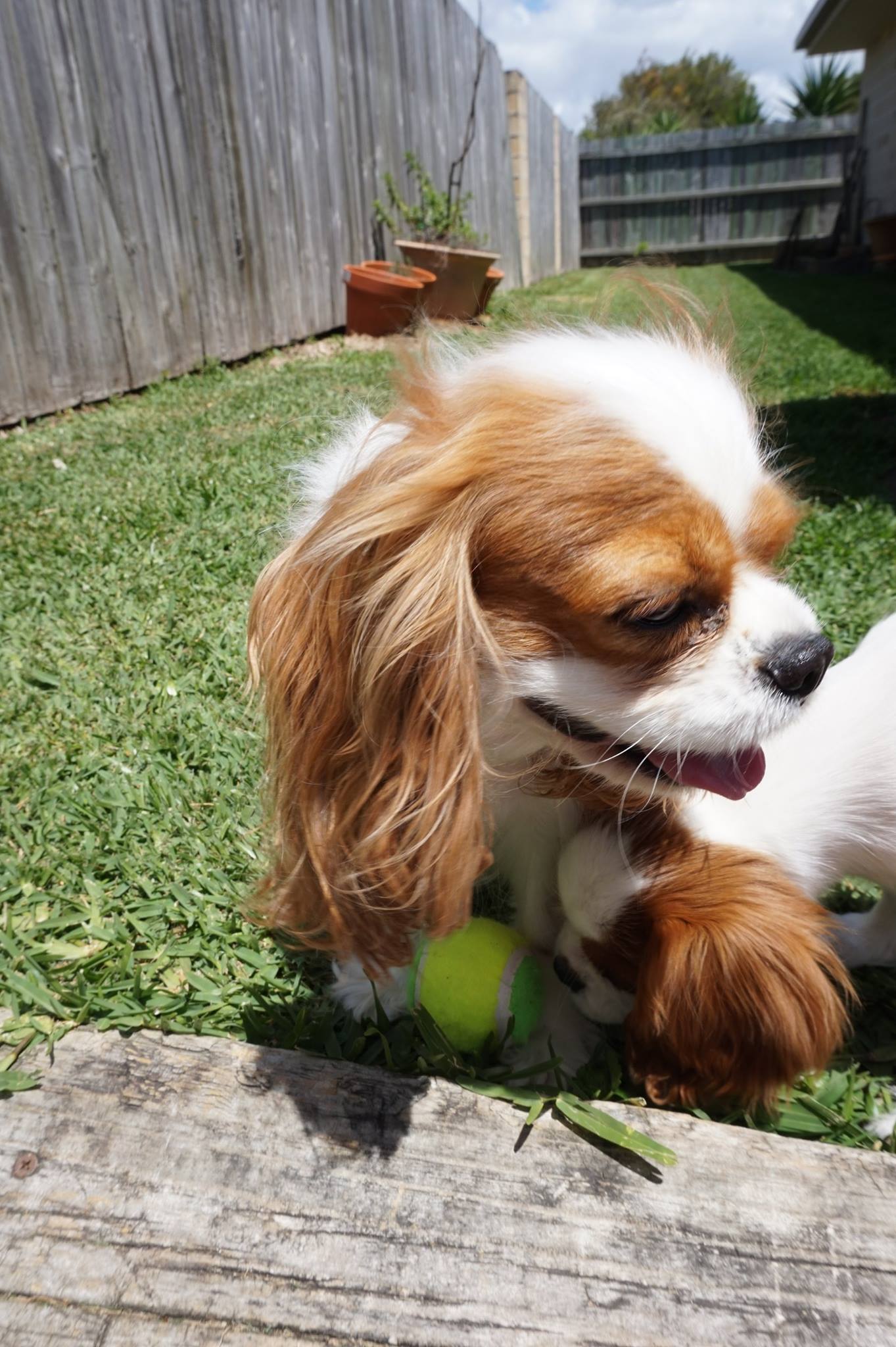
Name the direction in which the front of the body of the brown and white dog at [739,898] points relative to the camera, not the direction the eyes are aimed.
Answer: to the viewer's left

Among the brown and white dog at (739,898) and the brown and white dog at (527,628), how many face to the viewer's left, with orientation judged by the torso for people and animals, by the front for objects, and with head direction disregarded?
1

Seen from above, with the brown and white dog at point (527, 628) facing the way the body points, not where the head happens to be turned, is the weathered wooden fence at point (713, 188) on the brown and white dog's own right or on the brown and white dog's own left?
on the brown and white dog's own left

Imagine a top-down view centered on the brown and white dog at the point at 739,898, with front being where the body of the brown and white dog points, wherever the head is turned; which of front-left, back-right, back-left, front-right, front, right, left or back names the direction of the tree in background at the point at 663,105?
right

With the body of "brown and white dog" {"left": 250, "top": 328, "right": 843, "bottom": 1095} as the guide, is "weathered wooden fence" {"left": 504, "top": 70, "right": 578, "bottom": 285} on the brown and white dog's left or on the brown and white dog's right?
on the brown and white dog's left

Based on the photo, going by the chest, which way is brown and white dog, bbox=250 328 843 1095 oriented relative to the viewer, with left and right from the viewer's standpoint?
facing the viewer and to the right of the viewer

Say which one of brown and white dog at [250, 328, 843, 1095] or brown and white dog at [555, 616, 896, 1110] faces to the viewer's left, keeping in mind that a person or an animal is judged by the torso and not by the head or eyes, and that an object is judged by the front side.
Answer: brown and white dog at [555, 616, 896, 1110]

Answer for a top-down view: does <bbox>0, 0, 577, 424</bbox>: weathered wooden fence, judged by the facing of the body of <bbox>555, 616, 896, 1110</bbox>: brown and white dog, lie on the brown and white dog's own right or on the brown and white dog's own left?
on the brown and white dog's own right

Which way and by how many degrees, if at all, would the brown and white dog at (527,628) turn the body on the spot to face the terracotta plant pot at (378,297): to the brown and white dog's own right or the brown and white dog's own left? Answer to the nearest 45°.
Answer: approximately 135° to the brown and white dog's own left
